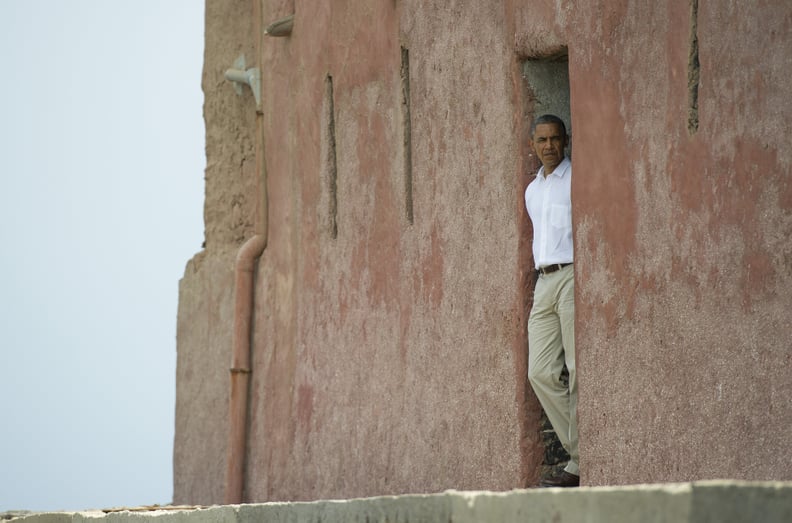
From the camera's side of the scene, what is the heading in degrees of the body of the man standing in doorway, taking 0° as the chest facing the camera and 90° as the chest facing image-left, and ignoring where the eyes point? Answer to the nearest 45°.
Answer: approximately 45°

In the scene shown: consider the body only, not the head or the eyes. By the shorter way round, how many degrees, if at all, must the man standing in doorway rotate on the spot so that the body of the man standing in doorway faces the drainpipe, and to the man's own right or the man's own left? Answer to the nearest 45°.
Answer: approximately 90° to the man's own right
